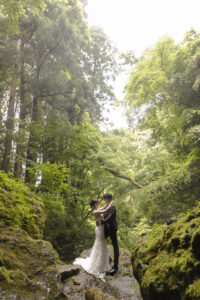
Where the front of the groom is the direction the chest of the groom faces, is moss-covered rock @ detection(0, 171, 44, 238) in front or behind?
in front

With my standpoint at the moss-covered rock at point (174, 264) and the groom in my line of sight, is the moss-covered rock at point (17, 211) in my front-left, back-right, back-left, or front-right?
front-left

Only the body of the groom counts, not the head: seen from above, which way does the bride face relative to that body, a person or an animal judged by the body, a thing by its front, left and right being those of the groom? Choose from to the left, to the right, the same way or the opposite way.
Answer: the opposite way

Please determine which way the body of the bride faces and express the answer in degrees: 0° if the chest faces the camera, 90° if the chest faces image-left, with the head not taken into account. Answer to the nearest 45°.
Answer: approximately 270°

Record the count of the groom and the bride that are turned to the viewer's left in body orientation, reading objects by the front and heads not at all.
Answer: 1

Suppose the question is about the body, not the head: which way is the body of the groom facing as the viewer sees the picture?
to the viewer's left
